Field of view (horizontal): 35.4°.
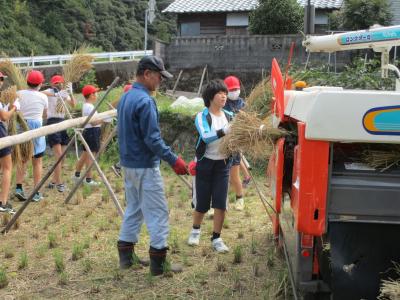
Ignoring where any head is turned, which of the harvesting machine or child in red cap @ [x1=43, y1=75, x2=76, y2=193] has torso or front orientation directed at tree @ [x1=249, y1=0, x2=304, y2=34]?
the harvesting machine

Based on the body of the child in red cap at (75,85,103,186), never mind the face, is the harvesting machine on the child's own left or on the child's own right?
on the child's own right
